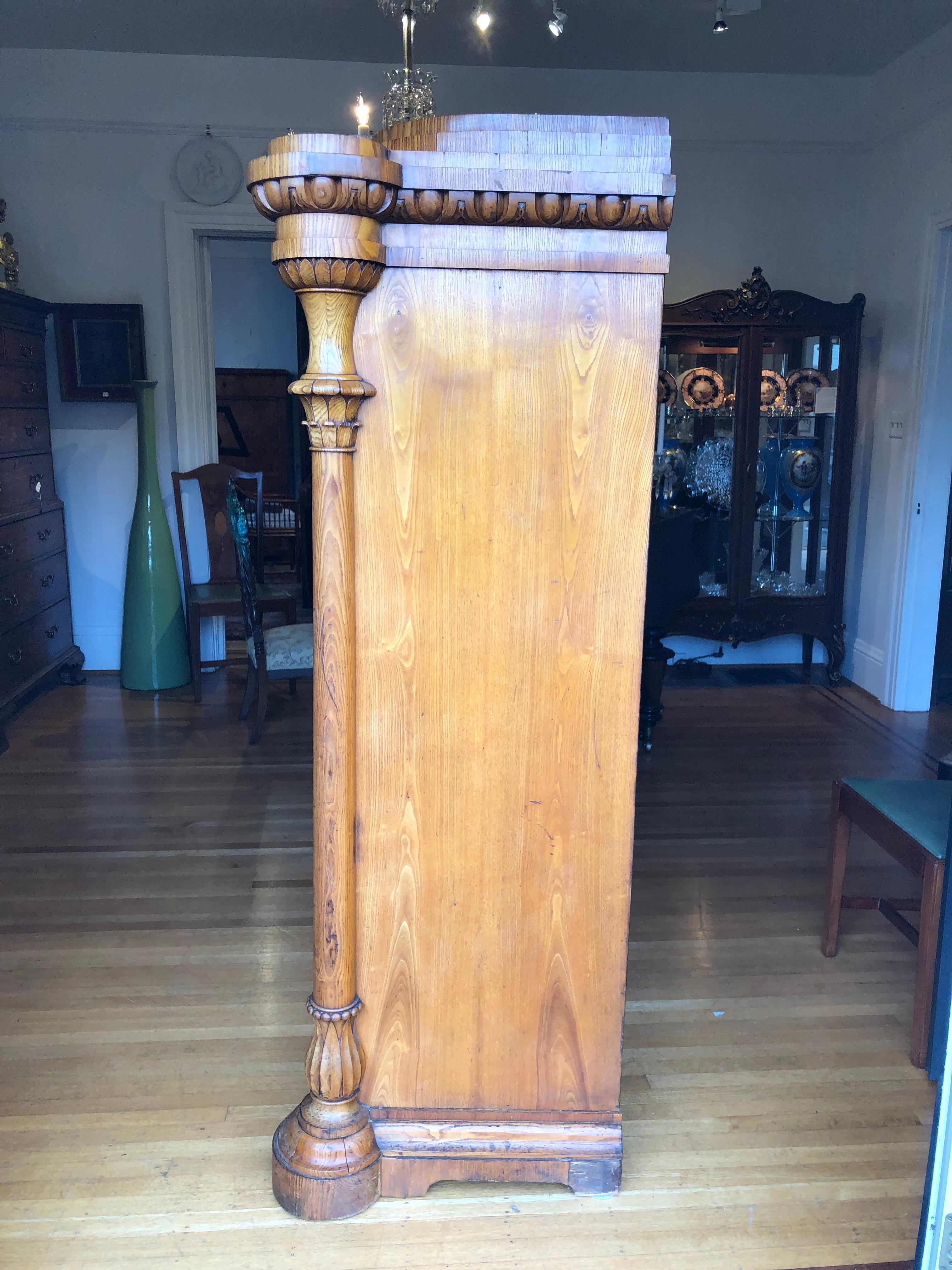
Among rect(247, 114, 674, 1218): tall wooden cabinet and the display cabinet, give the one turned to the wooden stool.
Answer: the display cabinet

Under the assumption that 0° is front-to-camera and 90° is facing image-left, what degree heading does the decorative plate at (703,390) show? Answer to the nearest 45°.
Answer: approximately 0°

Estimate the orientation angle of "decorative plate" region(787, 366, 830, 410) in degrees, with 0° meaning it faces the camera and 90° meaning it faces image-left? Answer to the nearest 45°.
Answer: approximately 0°

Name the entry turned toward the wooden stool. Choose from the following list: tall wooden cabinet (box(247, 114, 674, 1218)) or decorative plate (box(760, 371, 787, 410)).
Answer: the decorative plate

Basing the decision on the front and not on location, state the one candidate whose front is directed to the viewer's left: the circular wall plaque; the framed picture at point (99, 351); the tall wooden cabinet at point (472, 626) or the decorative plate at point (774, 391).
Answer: the tall wooden cabinet

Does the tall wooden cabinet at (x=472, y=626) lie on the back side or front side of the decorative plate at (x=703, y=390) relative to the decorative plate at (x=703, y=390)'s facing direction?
on the front side

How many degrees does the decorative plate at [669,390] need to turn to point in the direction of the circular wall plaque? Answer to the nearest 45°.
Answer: approximately 90° to its right

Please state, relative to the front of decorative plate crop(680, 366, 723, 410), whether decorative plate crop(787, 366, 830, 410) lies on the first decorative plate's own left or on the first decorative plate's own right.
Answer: on the first decorative plate's own left

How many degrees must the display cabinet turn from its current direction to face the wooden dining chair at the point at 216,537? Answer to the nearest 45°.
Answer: approximately 90° to its right
